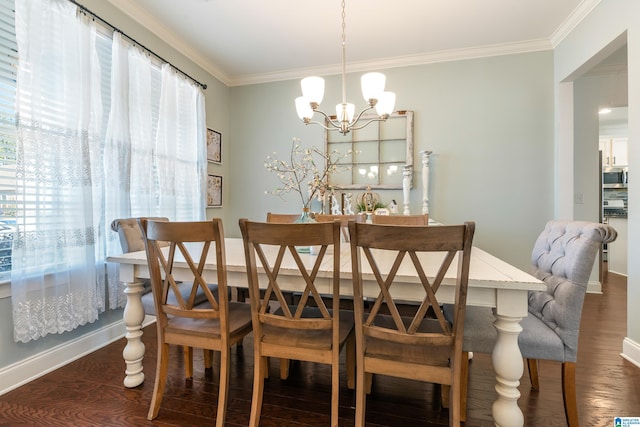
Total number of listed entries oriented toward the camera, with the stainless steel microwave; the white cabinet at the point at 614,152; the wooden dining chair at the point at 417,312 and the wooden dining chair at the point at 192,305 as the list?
2

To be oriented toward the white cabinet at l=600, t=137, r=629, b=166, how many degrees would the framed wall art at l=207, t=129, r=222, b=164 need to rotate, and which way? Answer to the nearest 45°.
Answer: approximately 45° to its left

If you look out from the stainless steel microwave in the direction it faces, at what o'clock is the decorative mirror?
The decorative mirror is roughly at 1 o'clock from the stainless steel microwave.

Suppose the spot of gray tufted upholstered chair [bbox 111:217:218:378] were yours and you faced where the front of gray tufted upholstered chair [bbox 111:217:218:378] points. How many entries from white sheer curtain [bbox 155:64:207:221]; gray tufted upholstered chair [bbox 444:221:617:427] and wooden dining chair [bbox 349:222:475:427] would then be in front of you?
2

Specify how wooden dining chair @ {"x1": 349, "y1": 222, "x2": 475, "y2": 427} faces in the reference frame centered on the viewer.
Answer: facing away from the viewer

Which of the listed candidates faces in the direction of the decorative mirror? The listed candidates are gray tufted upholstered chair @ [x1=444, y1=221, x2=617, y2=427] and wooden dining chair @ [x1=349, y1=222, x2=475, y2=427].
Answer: the wooden dining chair

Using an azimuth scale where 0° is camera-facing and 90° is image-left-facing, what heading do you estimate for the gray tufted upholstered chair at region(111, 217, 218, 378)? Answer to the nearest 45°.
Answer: approximately 315°

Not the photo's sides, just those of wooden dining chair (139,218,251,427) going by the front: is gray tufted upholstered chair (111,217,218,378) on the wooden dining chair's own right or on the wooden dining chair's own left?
on the wooden dining chair's own left

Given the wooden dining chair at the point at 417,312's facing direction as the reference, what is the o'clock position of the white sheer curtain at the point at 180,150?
The white sheer curtain is roughly at 10 o'clock from the wooden dining chair.

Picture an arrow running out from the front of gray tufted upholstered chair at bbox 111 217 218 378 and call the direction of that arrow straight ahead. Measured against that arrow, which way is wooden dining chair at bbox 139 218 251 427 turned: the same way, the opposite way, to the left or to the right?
to the left
